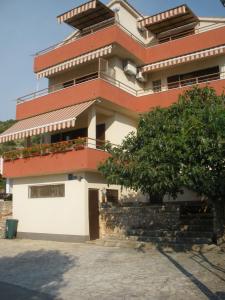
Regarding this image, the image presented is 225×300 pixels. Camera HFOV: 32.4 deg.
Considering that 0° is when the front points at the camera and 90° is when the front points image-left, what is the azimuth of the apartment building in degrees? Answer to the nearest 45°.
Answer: approximately 45°

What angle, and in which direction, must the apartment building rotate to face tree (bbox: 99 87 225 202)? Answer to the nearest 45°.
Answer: approximately 45° to its left
